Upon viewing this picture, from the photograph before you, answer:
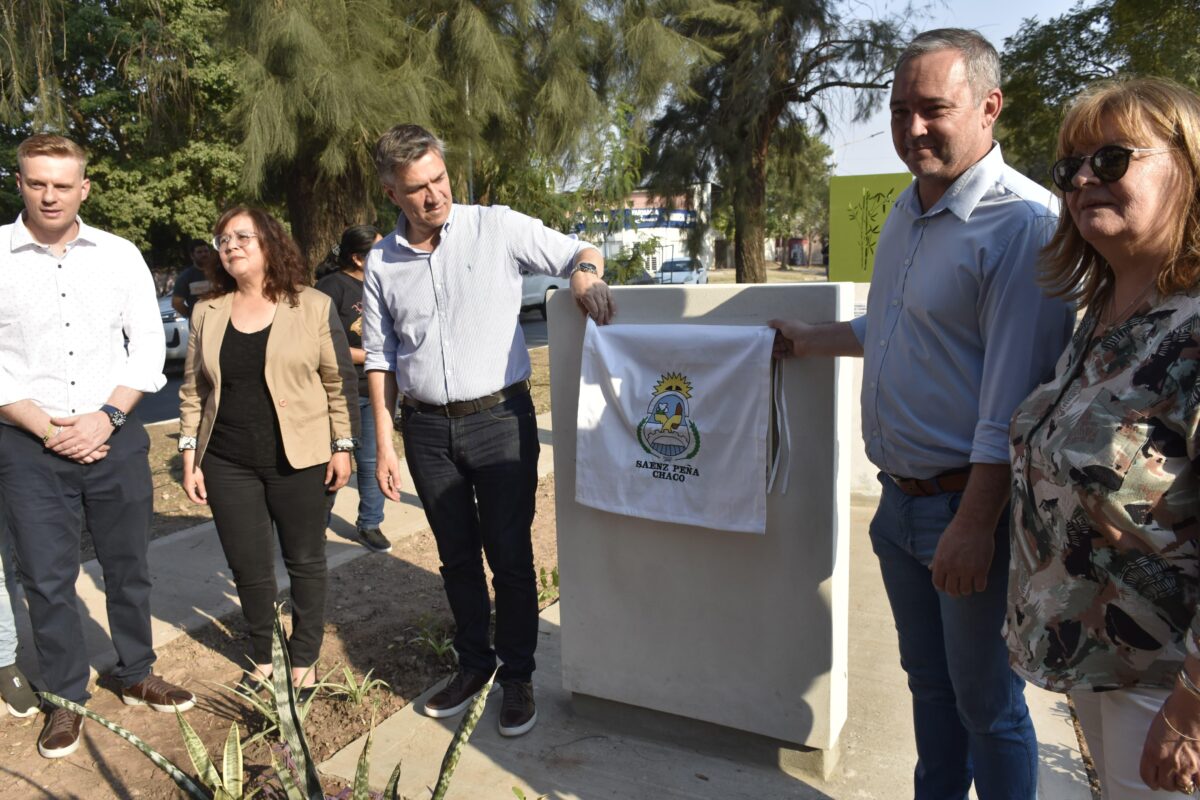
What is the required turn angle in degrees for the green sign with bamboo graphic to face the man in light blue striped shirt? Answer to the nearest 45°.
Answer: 0° — it already faces them

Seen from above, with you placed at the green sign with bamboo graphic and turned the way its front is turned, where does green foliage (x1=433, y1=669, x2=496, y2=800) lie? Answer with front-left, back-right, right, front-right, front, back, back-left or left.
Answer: front

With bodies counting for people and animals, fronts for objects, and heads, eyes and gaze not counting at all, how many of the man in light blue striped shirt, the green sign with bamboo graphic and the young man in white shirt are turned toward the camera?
3

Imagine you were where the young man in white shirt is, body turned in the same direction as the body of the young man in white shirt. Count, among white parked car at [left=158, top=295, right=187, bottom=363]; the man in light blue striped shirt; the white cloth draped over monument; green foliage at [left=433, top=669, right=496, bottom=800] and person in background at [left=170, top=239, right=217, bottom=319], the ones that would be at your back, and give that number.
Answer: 2

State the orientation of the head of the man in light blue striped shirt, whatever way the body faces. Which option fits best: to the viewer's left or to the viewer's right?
to the viewer's right

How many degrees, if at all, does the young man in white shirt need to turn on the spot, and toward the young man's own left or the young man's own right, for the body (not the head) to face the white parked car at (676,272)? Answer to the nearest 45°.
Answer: approximately 135° to the young man's own left

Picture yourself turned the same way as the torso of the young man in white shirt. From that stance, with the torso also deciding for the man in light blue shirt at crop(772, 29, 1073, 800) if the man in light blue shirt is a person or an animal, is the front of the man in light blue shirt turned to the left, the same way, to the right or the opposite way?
to the right

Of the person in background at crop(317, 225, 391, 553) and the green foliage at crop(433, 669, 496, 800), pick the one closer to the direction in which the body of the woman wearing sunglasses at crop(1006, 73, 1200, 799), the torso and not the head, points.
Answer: the green foliage

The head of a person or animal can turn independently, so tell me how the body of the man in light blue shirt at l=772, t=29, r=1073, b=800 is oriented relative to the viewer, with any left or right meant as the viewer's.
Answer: facing the viewer and to the left of the viewer

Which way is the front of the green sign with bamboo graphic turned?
toward the camera

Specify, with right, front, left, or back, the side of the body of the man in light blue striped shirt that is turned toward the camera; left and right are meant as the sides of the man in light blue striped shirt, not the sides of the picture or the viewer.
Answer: front

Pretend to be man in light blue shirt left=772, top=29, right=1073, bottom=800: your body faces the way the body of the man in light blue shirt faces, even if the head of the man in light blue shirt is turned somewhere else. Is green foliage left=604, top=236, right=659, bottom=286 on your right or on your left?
on your right

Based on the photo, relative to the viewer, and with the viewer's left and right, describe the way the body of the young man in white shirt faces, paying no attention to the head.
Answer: facing the viewer

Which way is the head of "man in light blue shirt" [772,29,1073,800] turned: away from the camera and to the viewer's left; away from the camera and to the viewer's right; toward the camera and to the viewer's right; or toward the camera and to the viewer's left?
toward the camera and to the viewer's left

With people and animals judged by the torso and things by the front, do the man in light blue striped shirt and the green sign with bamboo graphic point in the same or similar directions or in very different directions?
same or similar directions
